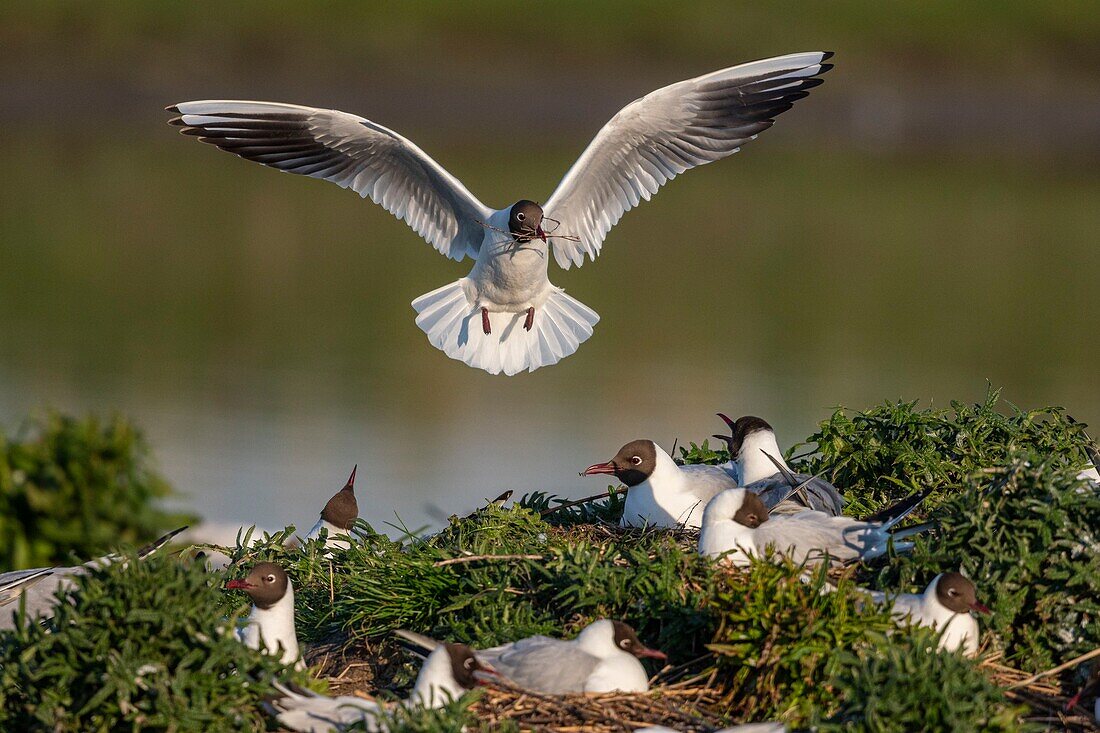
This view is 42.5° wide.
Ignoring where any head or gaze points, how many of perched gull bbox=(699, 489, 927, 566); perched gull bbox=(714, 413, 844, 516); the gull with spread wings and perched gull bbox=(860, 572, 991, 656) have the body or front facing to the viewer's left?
2

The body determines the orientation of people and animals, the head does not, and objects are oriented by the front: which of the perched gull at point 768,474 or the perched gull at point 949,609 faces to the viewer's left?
the perched gull at point 768,474

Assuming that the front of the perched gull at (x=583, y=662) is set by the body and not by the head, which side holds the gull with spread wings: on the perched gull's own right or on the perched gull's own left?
on the perched gull's own left

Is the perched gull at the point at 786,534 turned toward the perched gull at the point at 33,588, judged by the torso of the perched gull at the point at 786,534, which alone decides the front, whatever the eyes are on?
yes

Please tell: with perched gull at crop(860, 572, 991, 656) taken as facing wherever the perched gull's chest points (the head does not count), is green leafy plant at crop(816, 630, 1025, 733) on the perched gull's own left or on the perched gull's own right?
on the perched gull's own right

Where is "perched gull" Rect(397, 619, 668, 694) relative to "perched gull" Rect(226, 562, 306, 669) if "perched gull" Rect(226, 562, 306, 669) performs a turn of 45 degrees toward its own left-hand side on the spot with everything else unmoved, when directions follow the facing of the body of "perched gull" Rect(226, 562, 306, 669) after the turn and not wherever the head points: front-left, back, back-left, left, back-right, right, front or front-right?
front-left

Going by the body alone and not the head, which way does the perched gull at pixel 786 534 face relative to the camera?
to the viewer's left

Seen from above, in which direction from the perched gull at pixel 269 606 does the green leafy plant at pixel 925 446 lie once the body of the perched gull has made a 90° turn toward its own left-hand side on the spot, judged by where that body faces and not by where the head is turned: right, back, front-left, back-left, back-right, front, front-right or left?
front-left

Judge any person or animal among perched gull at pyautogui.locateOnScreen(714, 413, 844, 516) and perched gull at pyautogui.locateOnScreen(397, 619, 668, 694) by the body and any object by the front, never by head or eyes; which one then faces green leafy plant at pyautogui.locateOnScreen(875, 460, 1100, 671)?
perched gull at pyautogui.locateOnScreen(397, 619, 668, 694)

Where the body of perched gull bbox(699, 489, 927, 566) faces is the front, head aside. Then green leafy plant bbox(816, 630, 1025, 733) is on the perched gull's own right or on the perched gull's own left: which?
on the perched gull's own left

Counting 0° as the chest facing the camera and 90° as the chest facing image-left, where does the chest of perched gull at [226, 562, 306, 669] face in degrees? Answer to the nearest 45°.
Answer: approximately 45°

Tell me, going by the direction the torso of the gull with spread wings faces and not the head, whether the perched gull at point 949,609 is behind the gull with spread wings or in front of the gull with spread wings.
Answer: in front

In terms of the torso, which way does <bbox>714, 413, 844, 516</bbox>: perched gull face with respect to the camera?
to the viewer's left

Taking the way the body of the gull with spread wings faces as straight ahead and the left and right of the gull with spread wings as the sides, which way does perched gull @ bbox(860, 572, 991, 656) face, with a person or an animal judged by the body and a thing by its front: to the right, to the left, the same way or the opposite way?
to the left

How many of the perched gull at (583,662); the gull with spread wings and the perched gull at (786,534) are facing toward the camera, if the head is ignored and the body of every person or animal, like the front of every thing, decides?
1

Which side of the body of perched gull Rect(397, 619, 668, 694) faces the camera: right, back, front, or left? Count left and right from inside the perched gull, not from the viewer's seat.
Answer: right

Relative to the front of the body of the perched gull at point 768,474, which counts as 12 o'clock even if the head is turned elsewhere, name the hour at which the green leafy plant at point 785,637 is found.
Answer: The green leafy plant is roughly at 9 o'clock from the perched gull.

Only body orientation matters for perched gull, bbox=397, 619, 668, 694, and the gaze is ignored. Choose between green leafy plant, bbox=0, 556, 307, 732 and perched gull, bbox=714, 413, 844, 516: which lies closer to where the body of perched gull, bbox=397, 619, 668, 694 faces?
the perched gull
